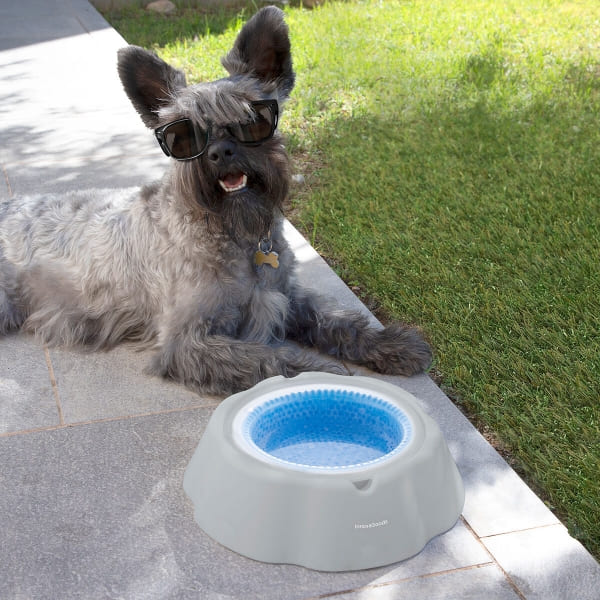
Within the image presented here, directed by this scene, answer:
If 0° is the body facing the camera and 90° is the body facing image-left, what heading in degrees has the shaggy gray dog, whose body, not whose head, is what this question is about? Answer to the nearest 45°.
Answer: approximately 315°

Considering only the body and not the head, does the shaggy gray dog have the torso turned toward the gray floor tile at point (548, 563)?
yes

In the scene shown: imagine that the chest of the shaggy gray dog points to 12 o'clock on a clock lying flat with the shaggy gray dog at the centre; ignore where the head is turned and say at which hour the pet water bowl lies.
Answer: The pet water bowl is roughly at 1 o'clock from the shaggy gray dog.

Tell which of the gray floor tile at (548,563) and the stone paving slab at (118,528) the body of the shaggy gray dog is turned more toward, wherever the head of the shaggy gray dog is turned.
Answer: the gray floor tile
